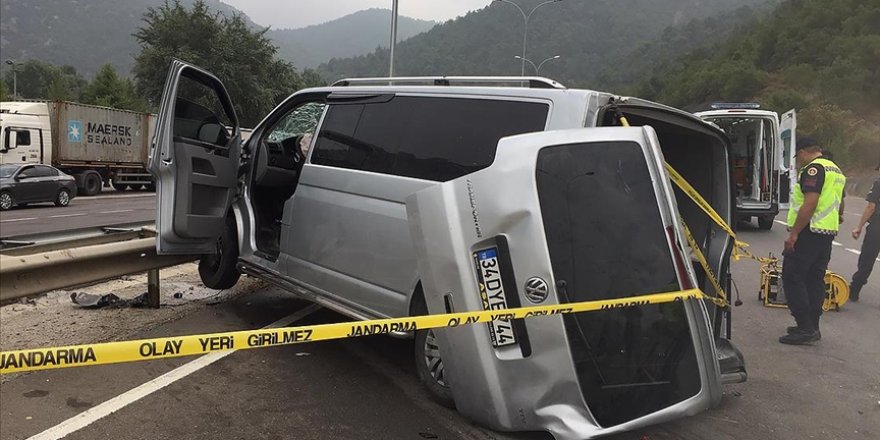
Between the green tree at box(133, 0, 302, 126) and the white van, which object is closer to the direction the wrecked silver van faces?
the green tree

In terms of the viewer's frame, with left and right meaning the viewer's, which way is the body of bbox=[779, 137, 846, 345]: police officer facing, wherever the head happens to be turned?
facing to the left of the viewer

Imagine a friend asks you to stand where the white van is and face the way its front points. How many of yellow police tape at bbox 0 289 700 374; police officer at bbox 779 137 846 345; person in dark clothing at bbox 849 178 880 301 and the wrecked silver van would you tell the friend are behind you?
4

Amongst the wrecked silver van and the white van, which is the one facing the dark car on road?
the wrecked silver van

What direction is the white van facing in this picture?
away from the camera

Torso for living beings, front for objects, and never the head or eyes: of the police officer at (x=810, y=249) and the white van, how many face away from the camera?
1

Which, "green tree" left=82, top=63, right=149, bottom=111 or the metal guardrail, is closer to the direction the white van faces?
the green tree

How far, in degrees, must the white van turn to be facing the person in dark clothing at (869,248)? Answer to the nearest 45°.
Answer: approximately 180°

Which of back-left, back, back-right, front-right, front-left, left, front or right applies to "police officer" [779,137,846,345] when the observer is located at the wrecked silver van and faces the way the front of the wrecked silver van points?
right

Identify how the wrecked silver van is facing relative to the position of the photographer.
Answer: facing away from the viewer and to the left of the viewer
